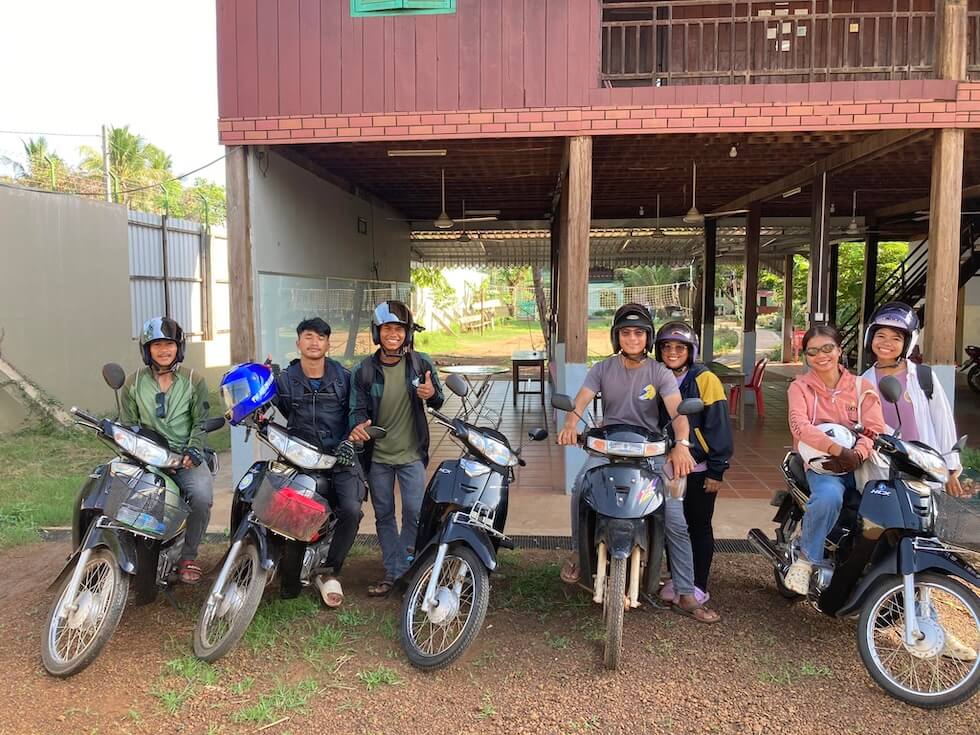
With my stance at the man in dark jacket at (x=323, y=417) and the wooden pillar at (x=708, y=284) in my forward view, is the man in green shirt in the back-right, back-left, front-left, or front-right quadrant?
front-right

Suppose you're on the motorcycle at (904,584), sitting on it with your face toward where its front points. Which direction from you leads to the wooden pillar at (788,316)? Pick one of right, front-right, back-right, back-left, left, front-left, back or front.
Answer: back-left

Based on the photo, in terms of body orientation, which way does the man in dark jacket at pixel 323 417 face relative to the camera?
toward the camera

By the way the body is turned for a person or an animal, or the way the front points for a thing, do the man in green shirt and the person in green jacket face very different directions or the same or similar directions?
same or similar directions

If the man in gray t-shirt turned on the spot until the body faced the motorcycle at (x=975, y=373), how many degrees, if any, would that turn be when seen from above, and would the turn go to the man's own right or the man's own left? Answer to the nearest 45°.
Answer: approximately 135° to the man's own left

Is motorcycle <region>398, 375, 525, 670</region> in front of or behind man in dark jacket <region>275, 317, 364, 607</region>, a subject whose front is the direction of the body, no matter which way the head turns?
in front

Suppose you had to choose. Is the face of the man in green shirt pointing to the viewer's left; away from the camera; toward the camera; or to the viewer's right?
toward the camera

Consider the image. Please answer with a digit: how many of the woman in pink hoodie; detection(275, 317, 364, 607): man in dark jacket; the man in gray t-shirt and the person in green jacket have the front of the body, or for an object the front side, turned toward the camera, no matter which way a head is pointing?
4

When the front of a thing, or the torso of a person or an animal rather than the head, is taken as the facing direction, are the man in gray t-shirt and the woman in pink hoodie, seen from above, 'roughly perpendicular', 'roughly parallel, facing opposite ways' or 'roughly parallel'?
roughly parallel

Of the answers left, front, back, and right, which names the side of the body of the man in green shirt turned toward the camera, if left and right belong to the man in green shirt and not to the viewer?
front

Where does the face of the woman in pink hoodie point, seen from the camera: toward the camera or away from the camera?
toward the camera

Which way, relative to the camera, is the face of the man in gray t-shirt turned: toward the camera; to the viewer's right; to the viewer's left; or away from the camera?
toward the camera

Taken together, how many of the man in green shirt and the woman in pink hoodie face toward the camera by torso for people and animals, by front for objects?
2

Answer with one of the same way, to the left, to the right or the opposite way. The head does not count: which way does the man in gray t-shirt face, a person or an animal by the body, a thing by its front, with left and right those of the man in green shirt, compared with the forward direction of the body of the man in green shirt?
the same way

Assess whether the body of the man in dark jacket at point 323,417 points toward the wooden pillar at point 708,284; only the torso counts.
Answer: no

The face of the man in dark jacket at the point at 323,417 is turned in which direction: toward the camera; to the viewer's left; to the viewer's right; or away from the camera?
toward the camera

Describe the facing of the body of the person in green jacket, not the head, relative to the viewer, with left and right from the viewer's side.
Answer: facing the viewer
